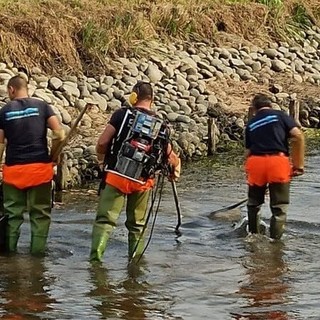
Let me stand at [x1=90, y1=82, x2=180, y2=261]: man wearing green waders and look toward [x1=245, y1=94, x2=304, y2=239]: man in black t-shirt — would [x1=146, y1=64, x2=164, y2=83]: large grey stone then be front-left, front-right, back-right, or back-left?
front-left

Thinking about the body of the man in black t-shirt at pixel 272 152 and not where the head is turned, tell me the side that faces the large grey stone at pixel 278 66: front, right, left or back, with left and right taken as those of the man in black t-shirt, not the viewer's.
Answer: front

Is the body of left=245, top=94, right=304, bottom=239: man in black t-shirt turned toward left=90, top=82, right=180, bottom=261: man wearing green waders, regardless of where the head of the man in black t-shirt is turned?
no

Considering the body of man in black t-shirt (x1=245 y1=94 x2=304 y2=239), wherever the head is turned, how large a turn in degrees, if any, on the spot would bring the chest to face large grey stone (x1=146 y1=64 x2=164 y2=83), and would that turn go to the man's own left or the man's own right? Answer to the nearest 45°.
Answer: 0° — they already face it

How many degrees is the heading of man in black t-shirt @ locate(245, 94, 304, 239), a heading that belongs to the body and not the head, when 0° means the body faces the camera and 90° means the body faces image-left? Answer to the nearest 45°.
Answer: approximately 180°

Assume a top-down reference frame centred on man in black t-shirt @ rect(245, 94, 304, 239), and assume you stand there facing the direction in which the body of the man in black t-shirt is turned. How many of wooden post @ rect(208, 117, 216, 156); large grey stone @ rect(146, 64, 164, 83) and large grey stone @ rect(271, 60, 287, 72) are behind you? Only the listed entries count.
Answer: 0

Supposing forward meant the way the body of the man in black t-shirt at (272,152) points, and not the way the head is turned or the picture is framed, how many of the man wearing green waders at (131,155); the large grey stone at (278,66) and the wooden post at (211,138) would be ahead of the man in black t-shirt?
2

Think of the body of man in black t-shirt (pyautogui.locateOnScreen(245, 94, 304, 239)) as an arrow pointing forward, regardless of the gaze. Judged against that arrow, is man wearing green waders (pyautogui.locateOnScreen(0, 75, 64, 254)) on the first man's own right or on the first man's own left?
on the first man's own left

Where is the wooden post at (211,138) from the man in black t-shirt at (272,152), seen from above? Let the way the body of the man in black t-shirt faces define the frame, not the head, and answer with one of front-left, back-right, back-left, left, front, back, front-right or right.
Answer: front
